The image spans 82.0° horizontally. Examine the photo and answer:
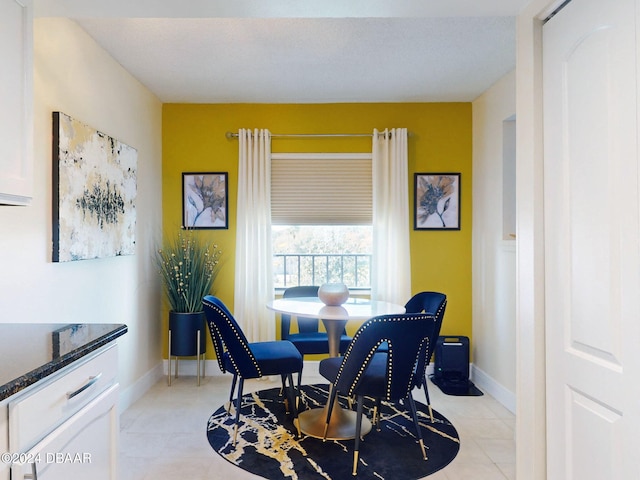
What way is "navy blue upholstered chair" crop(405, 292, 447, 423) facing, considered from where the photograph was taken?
facing the viewer and to the left of the viewer

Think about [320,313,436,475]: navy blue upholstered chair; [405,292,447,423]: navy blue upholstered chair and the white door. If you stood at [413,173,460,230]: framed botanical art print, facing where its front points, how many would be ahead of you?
3

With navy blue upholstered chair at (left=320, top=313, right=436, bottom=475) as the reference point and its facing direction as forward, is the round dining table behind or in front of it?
in front

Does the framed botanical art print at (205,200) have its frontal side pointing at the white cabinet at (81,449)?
yes

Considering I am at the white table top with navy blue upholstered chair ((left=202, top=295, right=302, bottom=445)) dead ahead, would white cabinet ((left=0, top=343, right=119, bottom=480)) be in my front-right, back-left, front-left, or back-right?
front-left

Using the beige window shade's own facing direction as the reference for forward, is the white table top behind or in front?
in front

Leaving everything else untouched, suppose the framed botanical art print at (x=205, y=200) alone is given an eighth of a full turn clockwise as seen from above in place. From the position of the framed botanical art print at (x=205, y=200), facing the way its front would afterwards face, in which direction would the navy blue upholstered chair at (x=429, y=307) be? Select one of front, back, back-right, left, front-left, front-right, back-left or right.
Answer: left

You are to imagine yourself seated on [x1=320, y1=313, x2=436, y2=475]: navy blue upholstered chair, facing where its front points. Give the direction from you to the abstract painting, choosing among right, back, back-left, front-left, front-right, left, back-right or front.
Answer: front-left

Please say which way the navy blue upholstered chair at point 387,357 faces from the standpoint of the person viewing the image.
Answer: facing away from the viewer and to the left of the viewer

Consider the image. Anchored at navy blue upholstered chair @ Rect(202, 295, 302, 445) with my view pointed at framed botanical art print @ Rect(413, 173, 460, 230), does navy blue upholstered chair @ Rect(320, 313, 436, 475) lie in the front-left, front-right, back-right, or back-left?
front-right

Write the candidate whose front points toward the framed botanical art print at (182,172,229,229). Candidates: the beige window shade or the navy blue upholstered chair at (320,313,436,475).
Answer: the navy blue upholstered chair

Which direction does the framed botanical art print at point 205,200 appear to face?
toward the camera

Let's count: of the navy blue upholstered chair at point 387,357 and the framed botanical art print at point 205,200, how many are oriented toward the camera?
1

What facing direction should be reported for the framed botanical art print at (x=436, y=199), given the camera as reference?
facing the viewer
